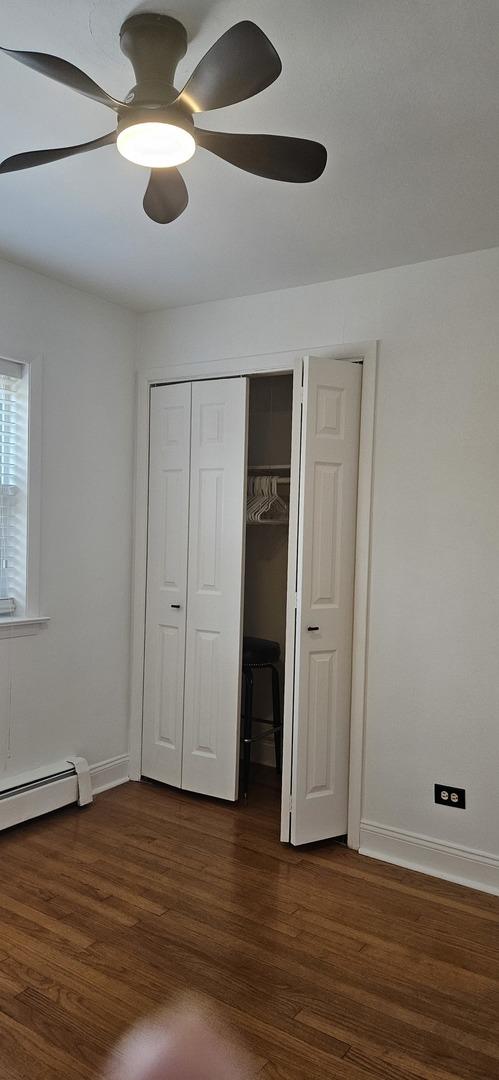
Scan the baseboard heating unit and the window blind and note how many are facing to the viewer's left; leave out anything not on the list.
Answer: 0

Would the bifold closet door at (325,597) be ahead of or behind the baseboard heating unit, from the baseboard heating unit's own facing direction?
ahead

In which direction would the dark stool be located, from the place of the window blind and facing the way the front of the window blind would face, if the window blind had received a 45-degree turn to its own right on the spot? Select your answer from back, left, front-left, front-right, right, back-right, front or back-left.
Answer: left

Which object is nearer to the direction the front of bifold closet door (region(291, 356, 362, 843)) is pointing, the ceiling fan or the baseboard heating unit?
the ceiling fan

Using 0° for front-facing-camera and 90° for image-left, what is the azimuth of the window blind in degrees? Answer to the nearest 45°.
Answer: approximately 315°

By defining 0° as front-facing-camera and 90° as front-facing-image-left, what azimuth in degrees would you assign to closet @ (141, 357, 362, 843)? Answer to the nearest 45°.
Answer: approximately 45°

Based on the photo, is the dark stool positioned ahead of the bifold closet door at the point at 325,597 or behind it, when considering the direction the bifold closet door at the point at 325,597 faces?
behind

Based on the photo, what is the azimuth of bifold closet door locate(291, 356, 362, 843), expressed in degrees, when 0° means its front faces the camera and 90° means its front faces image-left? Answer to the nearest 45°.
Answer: approximately 315°

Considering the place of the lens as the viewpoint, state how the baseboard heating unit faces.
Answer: facing the viewer and to the right of the viewer
